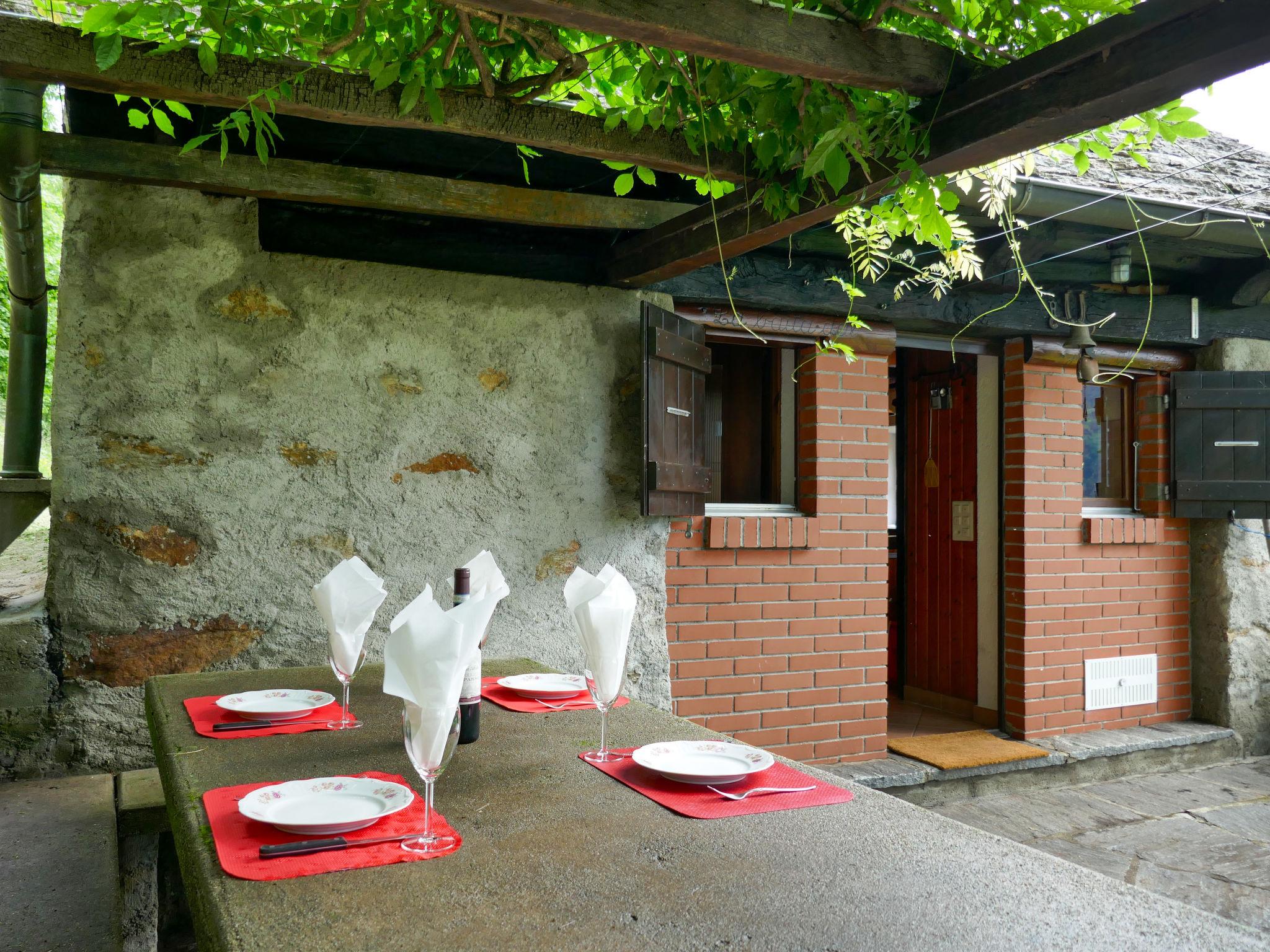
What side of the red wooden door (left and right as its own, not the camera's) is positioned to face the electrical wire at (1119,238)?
left

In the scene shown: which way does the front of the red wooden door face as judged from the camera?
facing the viewer and to the left of the viewer

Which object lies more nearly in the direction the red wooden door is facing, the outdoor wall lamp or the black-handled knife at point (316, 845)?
the black-handled knife

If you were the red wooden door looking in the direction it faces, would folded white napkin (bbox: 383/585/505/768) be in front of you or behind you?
in front

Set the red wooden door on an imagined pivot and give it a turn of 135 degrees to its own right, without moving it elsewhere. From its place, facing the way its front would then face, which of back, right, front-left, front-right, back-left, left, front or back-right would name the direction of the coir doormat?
back

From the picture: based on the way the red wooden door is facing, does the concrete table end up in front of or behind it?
in front

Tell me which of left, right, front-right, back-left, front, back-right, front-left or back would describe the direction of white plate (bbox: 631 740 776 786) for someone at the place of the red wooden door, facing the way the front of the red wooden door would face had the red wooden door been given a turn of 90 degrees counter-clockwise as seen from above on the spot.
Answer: front-right

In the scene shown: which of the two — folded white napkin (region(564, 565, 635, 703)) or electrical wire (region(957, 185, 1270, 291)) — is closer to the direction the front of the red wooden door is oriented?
the folded white napkin
